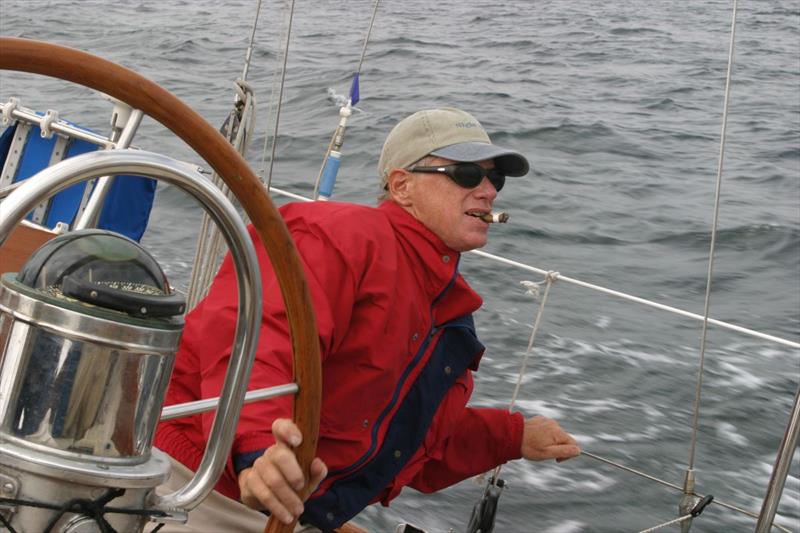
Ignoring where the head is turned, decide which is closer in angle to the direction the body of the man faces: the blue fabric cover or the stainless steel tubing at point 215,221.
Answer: the stainless steel tubing

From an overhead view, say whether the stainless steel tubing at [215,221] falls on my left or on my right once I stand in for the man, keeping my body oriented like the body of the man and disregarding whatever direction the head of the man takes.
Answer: on my right

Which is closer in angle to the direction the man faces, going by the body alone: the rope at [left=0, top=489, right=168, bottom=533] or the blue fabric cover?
the rope

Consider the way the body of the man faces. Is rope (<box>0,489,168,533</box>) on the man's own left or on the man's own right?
on the man's own right

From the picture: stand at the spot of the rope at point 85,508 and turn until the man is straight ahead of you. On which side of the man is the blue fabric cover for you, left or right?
left
